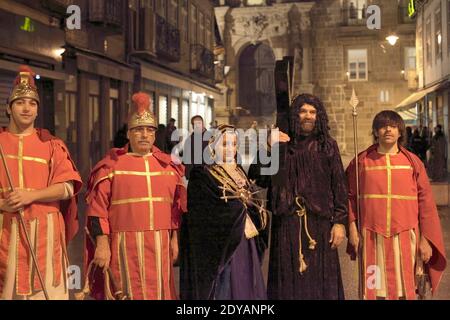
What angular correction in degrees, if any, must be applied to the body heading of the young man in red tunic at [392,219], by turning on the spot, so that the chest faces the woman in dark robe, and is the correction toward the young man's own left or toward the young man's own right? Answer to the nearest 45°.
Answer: approximately 90° to the young man's own right

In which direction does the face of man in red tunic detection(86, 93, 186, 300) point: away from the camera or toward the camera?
toward the camera

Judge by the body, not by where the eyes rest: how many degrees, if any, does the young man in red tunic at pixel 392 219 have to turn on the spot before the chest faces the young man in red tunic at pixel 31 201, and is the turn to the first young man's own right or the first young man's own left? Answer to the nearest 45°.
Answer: approximately 45° to the first young man's own right

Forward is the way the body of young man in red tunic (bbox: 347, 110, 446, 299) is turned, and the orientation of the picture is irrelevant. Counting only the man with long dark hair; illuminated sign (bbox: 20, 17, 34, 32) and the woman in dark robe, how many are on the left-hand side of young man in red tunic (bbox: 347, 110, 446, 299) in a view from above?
0

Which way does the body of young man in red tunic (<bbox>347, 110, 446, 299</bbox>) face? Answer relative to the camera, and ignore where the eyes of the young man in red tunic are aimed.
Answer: toward the camera

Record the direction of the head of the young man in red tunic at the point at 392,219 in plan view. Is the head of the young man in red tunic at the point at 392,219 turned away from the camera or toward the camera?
toward the camera

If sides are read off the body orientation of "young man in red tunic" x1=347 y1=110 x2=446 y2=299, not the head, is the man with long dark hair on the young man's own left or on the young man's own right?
on the young man's own right

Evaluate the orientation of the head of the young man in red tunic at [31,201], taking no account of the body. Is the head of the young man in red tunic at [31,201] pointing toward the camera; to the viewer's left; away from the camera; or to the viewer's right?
toward the camera

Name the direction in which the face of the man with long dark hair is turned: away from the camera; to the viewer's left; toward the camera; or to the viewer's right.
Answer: toward the camera

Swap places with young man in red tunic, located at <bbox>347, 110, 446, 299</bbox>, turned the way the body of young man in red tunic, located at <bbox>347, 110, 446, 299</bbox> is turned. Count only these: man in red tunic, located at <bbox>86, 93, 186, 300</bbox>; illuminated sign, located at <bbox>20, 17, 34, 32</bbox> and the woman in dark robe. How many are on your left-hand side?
0

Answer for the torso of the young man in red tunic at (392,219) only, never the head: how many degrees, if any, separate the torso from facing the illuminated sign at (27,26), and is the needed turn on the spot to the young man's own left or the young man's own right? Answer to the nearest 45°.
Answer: approximately 135° to the young man's own right

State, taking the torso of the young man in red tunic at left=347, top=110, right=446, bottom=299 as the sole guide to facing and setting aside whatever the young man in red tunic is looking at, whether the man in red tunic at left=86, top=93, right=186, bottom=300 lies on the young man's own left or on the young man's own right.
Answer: on the young man's own right

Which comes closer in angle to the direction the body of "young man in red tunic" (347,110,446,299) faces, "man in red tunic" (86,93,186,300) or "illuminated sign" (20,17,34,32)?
the man in red tunic
